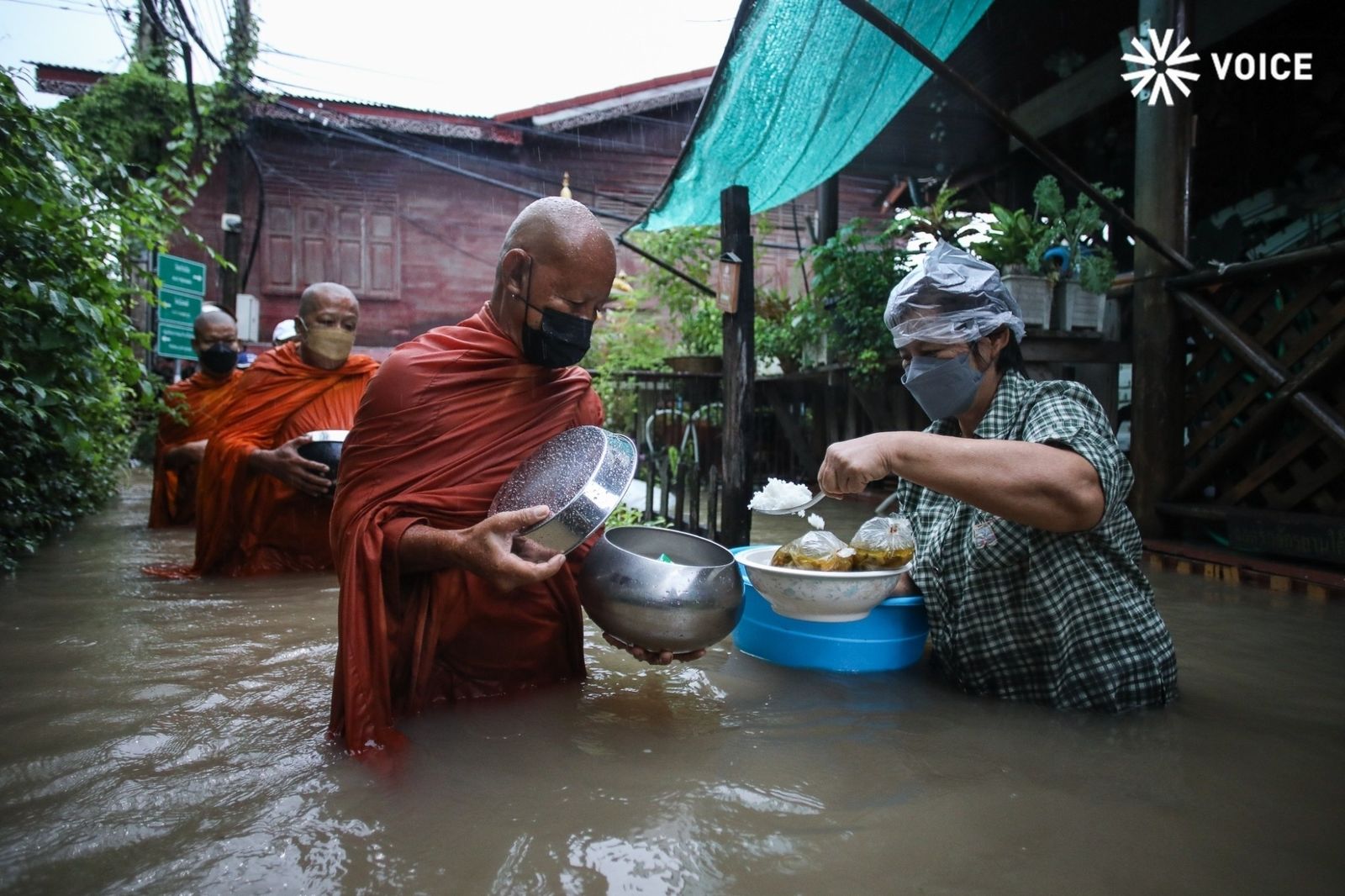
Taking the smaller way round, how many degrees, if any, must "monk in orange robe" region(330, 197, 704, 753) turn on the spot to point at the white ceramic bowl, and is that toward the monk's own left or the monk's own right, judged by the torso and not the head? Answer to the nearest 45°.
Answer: approximately 45° to the monk's own left

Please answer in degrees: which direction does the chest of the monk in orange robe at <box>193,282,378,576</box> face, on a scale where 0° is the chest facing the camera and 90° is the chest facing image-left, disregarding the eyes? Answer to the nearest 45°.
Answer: approximately 315°

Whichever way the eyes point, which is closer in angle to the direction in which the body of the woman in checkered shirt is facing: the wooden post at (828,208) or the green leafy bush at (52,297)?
the green leafy bush

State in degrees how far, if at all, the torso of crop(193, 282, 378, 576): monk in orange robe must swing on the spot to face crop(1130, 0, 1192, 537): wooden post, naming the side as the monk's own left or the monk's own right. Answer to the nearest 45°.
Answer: approximately 45° to the monk's own left

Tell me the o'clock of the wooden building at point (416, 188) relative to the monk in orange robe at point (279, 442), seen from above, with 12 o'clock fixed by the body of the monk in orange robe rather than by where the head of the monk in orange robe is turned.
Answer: The wooden building is roughly at 8 o'clock from the monk in orange robe.

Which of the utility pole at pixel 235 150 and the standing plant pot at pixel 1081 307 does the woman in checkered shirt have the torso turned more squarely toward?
the utility pole

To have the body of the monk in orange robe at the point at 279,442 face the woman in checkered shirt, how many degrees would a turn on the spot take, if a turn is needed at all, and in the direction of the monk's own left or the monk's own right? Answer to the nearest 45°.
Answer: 0° — they already face them
